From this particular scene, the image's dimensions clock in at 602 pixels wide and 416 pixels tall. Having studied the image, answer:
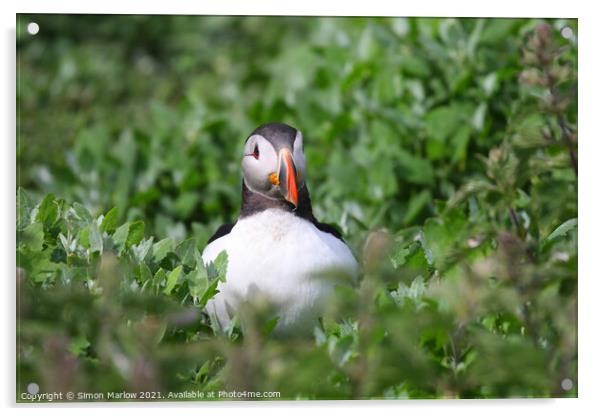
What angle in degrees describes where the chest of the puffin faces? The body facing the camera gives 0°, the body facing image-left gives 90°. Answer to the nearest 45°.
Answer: approximately 0°
